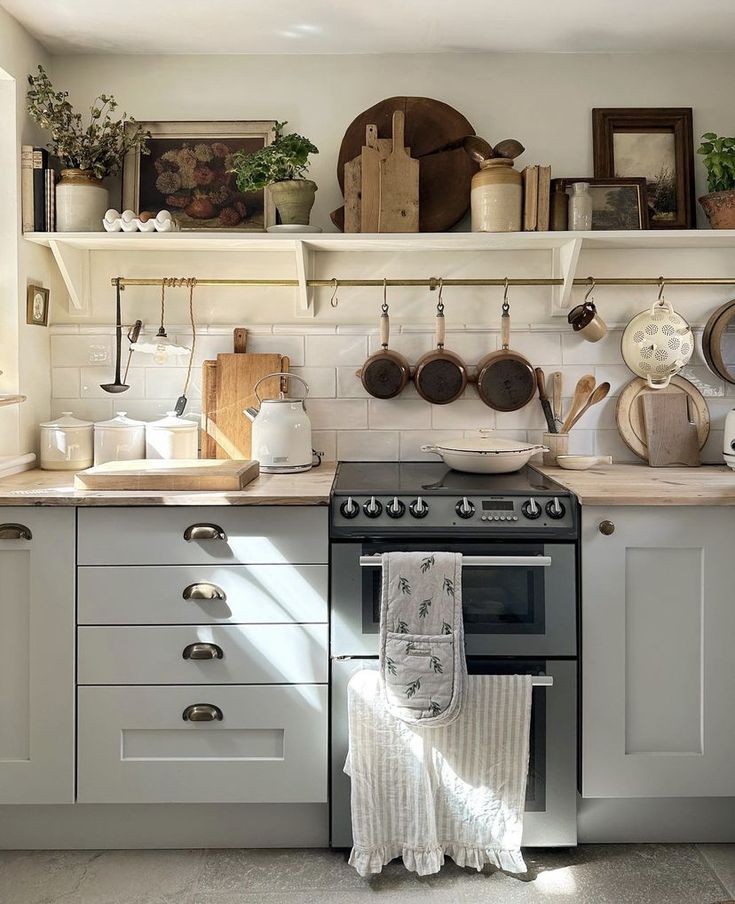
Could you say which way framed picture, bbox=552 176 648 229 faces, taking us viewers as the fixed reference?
facing the viewer

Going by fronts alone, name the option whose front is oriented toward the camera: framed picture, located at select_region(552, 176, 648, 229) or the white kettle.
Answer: the framed picture

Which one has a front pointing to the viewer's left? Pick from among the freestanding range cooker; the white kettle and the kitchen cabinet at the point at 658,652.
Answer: the white kettle

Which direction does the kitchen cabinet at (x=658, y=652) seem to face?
toward the camera

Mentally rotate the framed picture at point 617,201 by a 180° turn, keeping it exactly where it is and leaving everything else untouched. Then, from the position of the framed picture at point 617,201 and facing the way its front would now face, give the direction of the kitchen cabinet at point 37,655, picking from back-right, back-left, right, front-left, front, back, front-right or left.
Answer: back-left

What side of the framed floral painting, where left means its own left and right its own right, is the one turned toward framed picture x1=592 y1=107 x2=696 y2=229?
left

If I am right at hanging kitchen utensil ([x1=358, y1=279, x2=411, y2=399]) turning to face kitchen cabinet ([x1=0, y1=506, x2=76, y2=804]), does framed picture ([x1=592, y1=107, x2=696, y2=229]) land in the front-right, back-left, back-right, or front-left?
back-left

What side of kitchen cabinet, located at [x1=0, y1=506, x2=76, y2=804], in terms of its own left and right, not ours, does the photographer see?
front

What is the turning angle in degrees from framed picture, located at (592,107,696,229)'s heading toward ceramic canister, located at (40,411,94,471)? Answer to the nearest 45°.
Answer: approximately 90° to its right

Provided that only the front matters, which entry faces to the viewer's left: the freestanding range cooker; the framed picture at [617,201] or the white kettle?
the white kettle

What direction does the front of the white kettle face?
to the viewer's left

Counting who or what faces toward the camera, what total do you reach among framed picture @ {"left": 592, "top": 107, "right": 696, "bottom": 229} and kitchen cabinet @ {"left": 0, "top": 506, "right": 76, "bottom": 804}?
2
